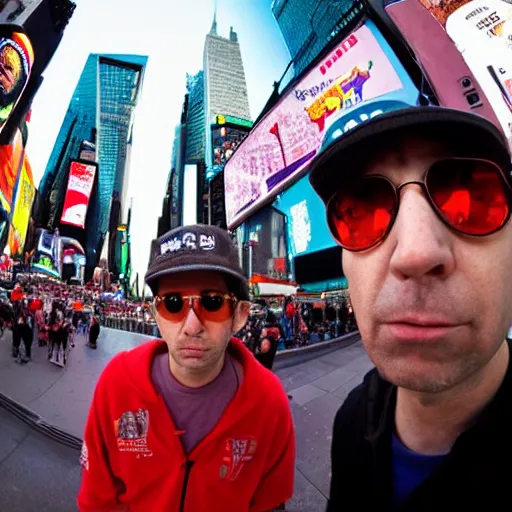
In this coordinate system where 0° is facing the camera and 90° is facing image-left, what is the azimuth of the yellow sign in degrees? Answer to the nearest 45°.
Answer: approximately 315°

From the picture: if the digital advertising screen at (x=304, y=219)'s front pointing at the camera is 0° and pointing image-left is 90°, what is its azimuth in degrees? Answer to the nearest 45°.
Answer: approximately 45°

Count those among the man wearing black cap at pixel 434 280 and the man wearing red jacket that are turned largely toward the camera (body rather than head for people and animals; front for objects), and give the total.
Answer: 2

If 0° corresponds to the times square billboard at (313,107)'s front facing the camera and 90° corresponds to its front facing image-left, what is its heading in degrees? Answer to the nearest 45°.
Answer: approximately 45°
